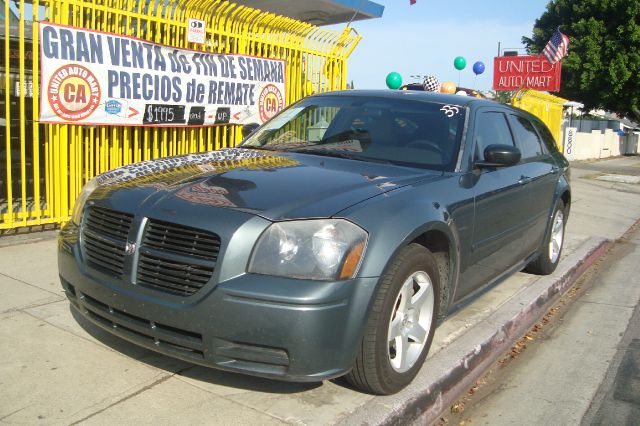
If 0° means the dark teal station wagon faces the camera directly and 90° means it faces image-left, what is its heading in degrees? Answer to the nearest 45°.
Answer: approximately 45°

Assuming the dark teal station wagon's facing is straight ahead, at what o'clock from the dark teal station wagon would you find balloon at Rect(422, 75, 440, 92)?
The balloon is roughly at 5 o'clock from the dark teal station wagon.

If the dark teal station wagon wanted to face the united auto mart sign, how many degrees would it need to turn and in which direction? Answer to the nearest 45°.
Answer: approximately 135° to its right

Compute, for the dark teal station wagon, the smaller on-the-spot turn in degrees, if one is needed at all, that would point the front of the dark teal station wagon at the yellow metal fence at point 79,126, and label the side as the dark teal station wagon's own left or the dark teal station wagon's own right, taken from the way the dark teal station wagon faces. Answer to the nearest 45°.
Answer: approximately 90° to the dark teal station wagon's own right

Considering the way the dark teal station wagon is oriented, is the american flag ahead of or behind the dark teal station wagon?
behind

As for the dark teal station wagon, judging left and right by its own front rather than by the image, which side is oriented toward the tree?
back

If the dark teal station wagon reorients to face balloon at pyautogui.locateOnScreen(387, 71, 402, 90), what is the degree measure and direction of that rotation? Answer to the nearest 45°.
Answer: approximately 135° to its right

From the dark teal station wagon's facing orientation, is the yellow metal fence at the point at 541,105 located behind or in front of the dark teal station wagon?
behind
